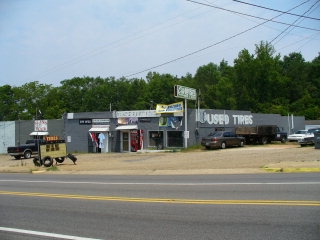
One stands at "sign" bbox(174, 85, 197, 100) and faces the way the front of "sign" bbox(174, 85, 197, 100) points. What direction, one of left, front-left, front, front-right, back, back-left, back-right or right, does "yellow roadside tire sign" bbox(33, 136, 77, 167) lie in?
right

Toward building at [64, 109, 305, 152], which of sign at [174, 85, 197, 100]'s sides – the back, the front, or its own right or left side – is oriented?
back

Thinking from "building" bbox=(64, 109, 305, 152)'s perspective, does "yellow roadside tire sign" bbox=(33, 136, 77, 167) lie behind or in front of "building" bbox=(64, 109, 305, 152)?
in front

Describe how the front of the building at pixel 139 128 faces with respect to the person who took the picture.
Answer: facing the viewer

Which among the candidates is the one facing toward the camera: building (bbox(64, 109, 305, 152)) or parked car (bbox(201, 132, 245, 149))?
the building

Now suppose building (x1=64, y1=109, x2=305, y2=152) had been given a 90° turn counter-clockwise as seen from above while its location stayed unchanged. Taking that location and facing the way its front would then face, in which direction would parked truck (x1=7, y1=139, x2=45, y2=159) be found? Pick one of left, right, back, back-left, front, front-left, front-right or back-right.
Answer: back

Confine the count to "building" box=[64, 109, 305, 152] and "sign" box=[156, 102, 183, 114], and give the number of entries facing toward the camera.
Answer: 2

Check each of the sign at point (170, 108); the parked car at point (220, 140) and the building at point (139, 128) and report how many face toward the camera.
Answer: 2

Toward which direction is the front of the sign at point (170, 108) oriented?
toward the camera

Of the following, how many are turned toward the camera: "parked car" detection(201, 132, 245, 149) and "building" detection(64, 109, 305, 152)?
1
